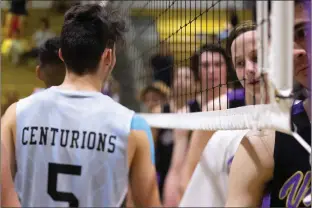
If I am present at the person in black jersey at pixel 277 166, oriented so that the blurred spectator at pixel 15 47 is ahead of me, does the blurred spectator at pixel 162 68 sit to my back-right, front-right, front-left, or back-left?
front-right
